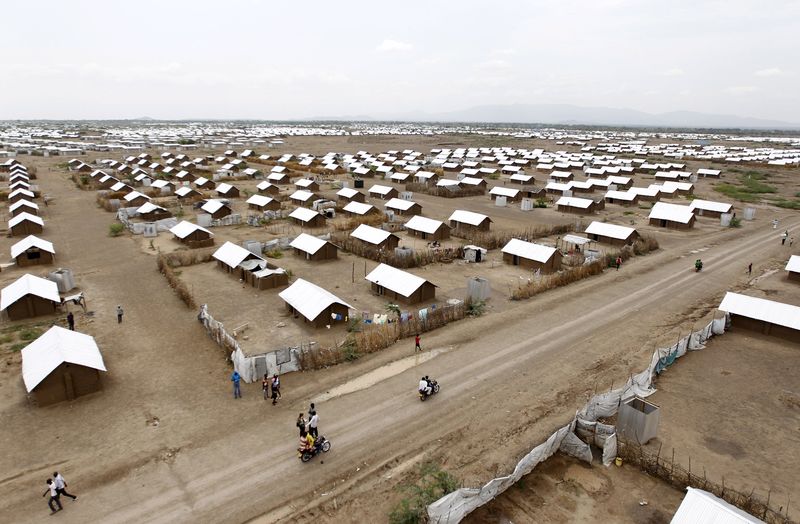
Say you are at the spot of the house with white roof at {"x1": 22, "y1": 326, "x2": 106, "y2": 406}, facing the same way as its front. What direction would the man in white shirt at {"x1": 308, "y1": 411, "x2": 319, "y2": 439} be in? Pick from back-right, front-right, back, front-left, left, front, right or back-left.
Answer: front-left

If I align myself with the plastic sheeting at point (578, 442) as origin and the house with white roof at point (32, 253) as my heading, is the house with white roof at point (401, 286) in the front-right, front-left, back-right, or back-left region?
front-right

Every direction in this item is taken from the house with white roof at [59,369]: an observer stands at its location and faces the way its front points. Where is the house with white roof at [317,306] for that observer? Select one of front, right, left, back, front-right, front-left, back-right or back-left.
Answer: left

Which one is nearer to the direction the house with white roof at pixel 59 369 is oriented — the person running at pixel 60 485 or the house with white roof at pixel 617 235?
the person running

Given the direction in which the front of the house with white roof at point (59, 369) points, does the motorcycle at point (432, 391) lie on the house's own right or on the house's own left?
on the house's own left

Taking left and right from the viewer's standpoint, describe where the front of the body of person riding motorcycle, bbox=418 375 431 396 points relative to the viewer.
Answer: facing away from the viewer and to the right of the viewer

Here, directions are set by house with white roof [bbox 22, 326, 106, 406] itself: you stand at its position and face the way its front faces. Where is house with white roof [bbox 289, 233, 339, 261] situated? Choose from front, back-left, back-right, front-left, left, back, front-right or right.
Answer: back-left

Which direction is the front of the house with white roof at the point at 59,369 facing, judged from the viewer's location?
facing the viewer

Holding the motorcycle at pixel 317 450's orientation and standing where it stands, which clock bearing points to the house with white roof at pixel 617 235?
The house with white roof is roughly at 12 o'clock from the motorcycle.

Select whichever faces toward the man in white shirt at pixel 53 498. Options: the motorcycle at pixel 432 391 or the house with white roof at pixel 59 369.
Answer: the house with white roof

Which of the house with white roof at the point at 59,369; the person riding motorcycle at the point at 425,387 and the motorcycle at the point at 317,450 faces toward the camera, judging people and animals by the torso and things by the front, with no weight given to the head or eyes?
the house with white roof

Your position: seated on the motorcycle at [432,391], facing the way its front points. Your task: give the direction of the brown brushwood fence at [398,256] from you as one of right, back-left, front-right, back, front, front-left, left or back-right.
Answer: front-left

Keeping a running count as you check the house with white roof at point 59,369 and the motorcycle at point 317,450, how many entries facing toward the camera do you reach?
1
